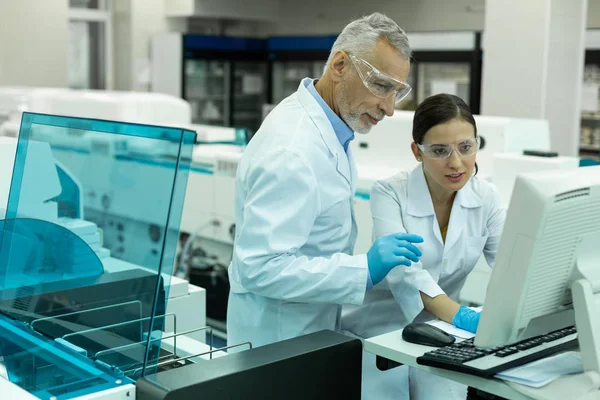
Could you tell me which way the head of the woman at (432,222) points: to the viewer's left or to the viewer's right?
to the viewer's right

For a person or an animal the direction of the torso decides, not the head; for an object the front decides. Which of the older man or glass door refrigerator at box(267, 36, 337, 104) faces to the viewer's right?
the older man

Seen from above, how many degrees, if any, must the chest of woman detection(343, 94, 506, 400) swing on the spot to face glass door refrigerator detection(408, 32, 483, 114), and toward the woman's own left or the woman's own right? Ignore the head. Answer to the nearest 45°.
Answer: approximately 135° to the woman's own left

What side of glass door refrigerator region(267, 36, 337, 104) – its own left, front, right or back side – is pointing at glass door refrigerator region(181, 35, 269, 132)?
right

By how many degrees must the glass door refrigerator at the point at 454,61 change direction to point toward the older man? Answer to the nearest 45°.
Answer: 0° — it already faces them

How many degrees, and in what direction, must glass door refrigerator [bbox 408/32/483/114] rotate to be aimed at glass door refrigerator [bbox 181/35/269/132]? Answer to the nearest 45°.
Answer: approximately 135° to its right

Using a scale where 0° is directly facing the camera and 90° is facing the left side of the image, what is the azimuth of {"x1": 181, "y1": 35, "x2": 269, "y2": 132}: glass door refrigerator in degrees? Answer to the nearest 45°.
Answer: approximately 0°

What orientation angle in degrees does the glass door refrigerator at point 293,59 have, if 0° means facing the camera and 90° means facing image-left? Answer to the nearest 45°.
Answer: approximately 0°
